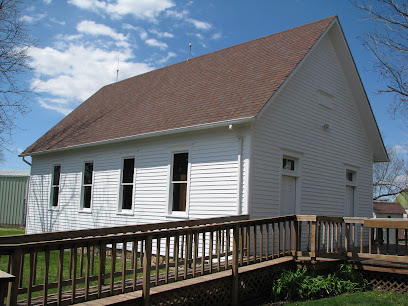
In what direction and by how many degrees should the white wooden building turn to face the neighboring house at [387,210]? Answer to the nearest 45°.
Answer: approximately 90° to its left

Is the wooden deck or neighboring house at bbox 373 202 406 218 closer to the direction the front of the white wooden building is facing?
the wooden deck

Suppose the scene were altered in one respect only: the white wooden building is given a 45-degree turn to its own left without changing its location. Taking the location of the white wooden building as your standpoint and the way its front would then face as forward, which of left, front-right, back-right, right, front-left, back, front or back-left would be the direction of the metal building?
back-left

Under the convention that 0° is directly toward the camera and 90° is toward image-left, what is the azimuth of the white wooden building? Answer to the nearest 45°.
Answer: approximately 315°
